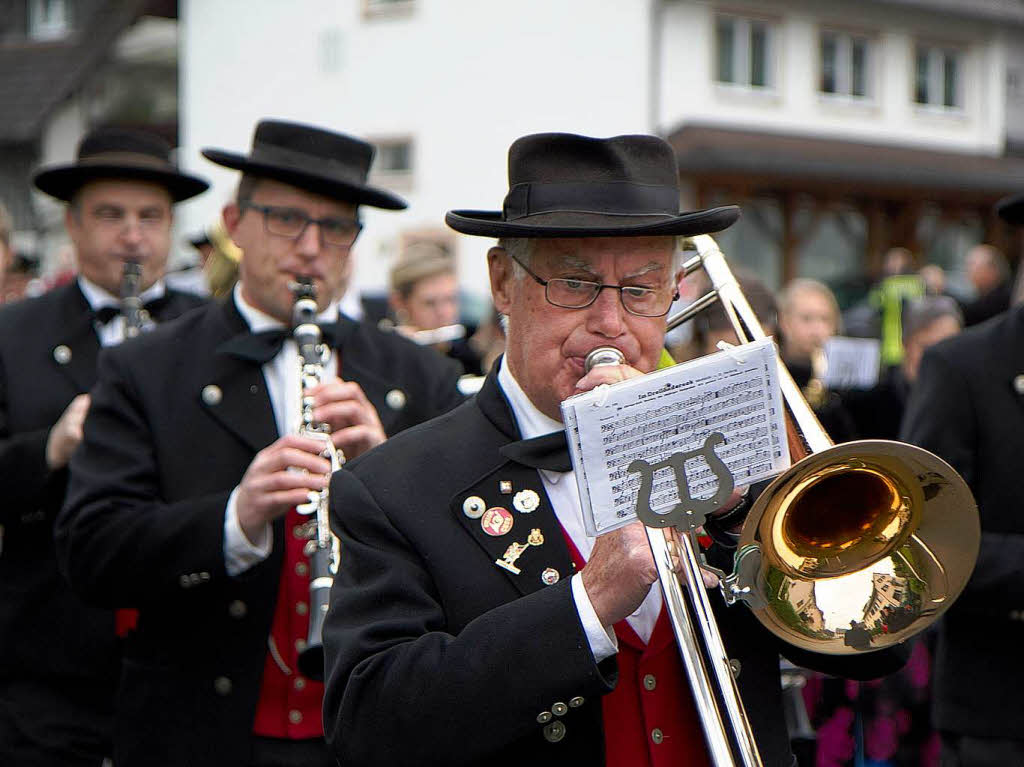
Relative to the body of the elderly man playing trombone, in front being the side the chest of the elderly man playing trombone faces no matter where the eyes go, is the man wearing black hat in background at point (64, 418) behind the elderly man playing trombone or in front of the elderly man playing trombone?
behind

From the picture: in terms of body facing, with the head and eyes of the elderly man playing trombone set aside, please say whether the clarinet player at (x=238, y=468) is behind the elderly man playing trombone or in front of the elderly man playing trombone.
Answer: behind

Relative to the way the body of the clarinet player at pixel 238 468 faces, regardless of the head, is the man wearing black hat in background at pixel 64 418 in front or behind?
behind

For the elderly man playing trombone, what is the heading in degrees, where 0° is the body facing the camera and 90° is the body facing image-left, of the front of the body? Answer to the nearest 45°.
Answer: approximately 315°

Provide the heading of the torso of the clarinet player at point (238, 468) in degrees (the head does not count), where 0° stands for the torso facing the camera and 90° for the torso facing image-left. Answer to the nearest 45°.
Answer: approximately 315°

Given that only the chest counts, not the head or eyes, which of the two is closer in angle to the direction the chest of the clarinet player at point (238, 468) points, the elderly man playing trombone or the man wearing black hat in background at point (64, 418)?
the elderly man playing trombone
